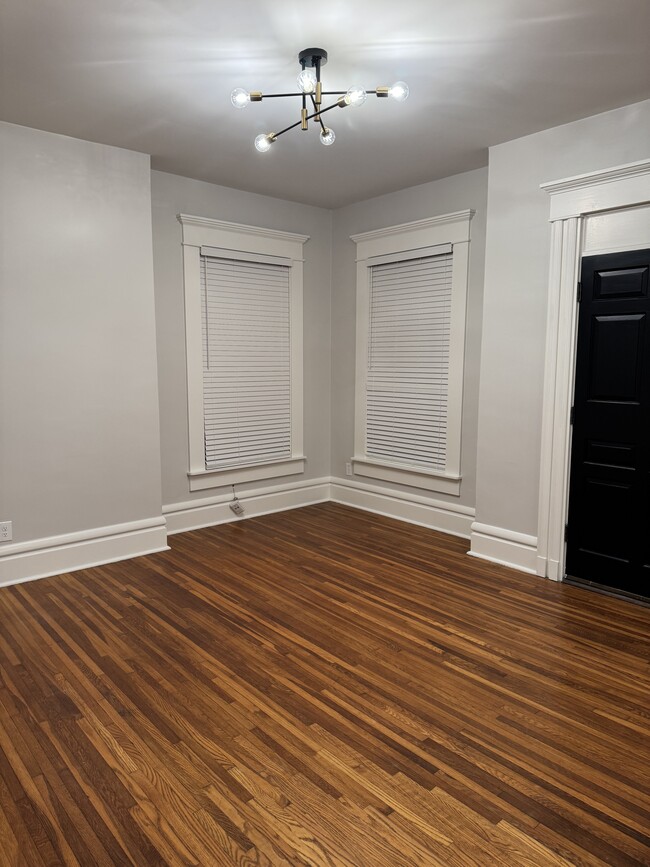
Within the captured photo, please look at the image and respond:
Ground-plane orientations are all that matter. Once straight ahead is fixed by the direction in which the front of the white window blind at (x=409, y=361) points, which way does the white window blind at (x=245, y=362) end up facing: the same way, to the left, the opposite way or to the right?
to the left

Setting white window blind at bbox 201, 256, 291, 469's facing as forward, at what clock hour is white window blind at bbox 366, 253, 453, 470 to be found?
white window blind at bbox 366, 253, 453, 470 is roughly at 11 o'clock from white window blind at bbox 201, 256, 291, 469.

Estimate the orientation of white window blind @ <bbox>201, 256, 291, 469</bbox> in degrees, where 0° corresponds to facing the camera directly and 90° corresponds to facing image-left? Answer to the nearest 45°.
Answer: approximately 315°

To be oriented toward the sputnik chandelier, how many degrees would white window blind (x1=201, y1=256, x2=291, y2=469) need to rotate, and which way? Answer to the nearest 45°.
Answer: approximately 45° to its right

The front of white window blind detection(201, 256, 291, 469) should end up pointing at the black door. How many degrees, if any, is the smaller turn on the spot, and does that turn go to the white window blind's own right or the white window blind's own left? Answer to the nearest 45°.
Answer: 0° — it already faces it

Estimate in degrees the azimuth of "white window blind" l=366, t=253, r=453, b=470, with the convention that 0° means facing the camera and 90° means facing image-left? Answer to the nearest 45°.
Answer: approximately 45°

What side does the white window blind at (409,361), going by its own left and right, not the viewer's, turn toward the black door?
left

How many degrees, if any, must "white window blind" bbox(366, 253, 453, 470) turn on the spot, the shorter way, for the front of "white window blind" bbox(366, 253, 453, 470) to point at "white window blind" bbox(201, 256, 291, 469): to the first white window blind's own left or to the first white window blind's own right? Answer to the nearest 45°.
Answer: approximately 45° to the first white window blind's own right
